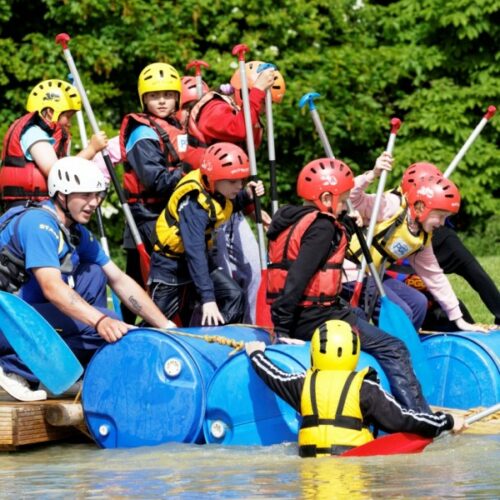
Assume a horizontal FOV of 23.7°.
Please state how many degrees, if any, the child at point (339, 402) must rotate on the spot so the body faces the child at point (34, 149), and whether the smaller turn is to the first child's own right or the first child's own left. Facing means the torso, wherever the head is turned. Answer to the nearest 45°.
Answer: approximately 45° to the first child's own left

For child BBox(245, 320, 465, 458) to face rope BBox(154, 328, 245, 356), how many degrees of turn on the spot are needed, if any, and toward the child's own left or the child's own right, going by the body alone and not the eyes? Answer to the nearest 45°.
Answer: approximately 45° to the child's own left

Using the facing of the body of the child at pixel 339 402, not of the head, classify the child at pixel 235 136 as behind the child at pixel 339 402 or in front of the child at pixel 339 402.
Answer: in front

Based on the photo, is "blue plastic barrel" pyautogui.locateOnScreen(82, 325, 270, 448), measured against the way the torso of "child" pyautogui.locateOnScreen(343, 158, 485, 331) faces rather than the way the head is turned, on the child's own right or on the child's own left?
on the child's own right

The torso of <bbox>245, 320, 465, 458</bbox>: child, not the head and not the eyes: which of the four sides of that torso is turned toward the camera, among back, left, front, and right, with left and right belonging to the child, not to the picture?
back

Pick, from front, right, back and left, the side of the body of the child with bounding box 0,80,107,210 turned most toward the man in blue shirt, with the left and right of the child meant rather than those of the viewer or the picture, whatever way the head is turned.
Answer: right

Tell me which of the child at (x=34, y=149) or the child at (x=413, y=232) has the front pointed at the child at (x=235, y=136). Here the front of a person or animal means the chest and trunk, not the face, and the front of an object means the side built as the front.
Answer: the child at (x=34, y=149)

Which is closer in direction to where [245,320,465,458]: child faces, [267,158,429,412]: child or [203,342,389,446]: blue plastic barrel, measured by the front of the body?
the child

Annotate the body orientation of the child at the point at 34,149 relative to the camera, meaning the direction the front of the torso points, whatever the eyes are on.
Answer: to the viewer's right
